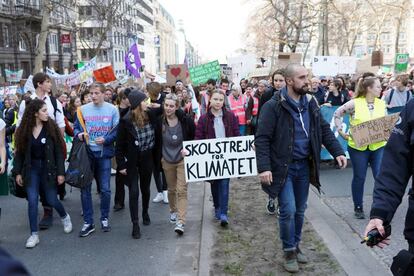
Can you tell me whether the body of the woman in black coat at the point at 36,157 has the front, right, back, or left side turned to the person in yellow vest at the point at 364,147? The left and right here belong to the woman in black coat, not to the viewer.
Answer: left

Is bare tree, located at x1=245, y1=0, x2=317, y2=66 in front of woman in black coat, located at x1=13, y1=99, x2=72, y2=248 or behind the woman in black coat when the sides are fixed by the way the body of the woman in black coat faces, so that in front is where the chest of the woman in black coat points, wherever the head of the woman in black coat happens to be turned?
behind

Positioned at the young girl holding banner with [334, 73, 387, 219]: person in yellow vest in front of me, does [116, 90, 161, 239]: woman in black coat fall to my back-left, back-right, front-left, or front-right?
back-right

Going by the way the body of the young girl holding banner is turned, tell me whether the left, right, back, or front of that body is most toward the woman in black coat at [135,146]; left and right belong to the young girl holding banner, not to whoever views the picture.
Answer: right

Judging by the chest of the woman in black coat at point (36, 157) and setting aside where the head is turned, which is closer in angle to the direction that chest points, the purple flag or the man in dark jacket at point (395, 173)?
the man in dark jacket

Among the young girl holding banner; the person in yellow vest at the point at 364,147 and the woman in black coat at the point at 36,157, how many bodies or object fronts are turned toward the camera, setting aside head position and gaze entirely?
3

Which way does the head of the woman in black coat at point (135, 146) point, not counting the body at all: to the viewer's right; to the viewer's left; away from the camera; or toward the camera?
to the viewer's right

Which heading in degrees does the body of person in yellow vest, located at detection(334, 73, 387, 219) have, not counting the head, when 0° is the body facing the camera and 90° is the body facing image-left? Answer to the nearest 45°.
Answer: approximately 0°

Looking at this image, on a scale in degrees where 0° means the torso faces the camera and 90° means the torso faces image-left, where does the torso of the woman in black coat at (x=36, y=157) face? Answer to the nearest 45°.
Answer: approximately 0°

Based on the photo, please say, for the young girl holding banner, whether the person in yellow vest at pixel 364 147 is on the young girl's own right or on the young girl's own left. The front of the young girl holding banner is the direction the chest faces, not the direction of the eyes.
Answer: on the young girl's own left

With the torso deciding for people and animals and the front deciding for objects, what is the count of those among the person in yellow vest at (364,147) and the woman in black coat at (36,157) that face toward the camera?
2

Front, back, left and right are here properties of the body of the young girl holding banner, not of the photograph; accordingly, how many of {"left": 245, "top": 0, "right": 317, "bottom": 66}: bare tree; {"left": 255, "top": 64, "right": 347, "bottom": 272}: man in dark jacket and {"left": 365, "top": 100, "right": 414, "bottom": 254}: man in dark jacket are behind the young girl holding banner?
1

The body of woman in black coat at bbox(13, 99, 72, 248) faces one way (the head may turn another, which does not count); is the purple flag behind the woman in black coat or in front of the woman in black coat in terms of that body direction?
behind

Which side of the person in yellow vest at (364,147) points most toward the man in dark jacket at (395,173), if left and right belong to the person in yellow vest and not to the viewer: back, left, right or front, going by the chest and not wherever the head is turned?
front
